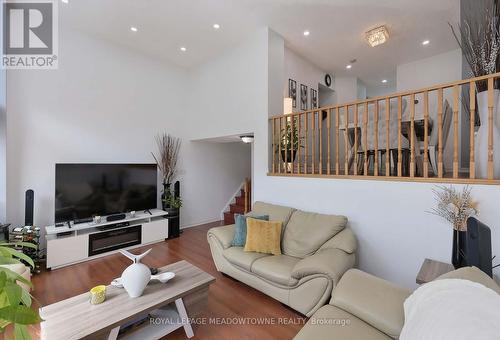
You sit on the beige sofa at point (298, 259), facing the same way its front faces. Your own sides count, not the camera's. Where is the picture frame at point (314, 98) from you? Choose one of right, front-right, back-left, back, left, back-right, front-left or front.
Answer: back-right

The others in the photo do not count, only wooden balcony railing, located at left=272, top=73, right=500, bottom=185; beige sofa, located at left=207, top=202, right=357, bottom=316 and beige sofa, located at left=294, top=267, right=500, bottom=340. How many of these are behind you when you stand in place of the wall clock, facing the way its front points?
0

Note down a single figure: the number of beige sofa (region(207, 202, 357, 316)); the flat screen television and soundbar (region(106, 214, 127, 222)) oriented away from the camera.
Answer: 0

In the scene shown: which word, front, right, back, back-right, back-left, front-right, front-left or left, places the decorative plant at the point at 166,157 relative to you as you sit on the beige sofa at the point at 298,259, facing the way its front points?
right

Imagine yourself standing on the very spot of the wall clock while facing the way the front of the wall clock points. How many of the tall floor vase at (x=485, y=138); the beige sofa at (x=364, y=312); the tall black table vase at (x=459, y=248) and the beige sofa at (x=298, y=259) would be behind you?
0

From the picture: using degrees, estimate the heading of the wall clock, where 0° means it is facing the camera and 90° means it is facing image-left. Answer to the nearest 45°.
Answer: approximately 315°

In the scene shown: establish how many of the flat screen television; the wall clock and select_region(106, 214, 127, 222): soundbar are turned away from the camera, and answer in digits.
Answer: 0

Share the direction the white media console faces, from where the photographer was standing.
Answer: facing the viewer and to the right of the viewer

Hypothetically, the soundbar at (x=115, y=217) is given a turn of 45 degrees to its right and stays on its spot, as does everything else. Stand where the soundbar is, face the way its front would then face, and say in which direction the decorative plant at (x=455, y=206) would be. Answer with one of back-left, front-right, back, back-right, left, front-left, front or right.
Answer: front-left

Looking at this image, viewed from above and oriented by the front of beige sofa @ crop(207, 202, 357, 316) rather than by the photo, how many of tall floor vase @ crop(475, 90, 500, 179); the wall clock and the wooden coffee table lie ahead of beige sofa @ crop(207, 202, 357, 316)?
1

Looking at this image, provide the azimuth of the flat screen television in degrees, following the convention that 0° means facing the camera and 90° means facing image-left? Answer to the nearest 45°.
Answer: approximately 315°

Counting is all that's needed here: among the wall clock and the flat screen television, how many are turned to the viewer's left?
0

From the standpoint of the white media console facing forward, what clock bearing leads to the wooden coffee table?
The wooden coffee table is roughly at 1 o'clock from the white media console.

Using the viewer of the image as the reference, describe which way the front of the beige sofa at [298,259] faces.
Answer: facing the viewer and to the left of the viewer

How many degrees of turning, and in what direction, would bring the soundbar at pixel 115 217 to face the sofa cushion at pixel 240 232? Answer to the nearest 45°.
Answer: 0° — it already faces it

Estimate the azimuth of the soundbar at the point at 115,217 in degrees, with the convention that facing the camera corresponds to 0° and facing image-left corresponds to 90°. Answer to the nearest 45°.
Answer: approximately 315°

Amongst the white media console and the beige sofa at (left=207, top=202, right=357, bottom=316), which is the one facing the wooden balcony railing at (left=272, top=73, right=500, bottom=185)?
the white media console

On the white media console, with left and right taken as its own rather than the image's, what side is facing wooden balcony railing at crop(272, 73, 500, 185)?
front

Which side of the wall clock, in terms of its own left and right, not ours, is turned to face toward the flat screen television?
right

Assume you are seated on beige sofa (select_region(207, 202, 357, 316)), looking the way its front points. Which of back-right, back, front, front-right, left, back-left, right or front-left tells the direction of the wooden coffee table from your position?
front
